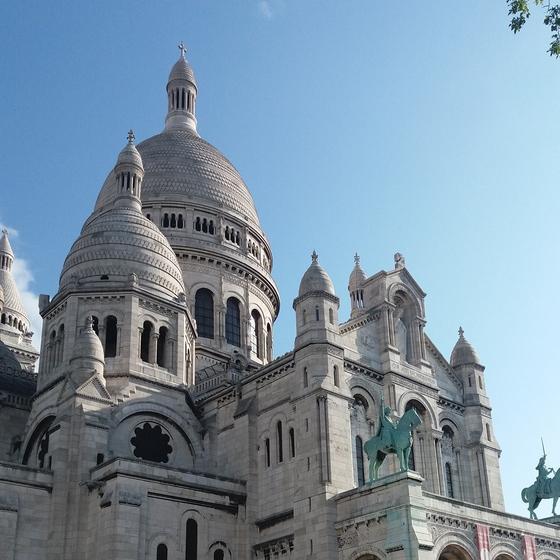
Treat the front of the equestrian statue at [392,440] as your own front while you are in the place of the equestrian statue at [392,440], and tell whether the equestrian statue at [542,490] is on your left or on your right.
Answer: on your left

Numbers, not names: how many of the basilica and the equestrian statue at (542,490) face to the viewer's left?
0

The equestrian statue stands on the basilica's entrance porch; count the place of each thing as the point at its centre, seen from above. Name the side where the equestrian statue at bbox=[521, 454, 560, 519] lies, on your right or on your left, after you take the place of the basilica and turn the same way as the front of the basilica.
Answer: on your left

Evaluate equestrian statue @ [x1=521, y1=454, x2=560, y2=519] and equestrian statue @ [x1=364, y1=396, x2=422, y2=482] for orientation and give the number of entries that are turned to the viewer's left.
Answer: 0

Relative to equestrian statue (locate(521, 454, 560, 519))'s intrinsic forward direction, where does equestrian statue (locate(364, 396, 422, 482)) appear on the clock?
equestrian statue (locate(364, 396, 422, 482)) is roughly at 4 o'clock from equestrian statue (locate(521, 454, 560, 519)).

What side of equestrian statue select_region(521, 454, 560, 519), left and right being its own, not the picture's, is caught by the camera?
right
